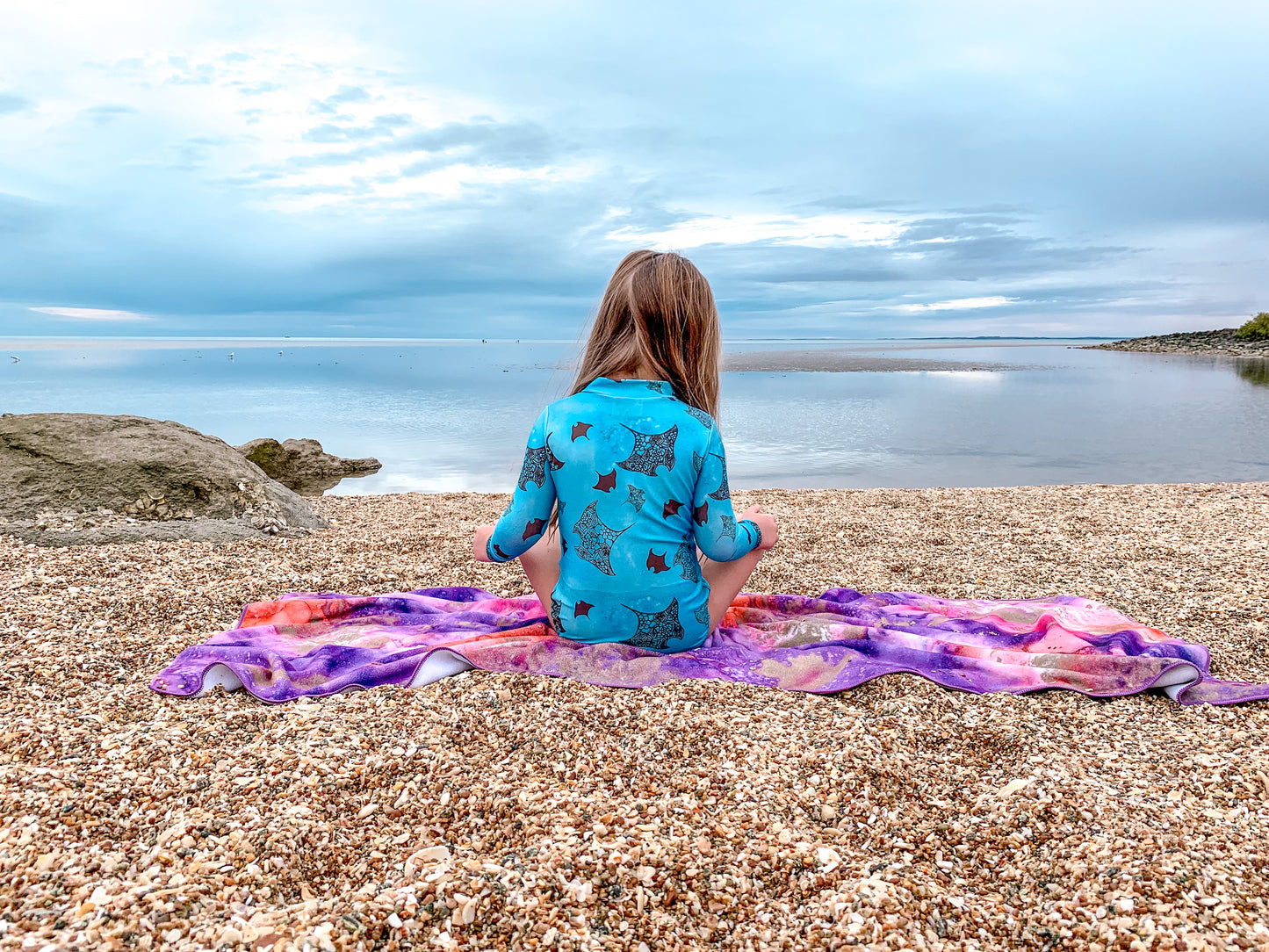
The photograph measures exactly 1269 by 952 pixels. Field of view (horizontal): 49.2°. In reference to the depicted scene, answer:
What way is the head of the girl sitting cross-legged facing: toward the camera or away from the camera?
away from the camera

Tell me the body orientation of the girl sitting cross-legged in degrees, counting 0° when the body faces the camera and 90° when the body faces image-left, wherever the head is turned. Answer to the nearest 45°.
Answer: approximately 180°

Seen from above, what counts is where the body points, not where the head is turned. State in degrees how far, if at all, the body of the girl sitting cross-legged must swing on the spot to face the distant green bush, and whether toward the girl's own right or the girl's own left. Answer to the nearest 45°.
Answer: approximately 45° to the girl's own right

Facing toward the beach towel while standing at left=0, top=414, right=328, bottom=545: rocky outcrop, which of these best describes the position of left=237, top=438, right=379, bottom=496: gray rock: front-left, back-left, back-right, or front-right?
back-left

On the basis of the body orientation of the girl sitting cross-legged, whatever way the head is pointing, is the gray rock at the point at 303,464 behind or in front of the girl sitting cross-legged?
in front

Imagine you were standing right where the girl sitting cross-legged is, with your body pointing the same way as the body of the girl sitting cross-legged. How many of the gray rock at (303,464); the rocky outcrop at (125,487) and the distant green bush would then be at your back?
0

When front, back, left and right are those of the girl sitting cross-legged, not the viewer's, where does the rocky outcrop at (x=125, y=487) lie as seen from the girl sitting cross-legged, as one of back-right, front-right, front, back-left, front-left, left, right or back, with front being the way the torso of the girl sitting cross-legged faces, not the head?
front-left
